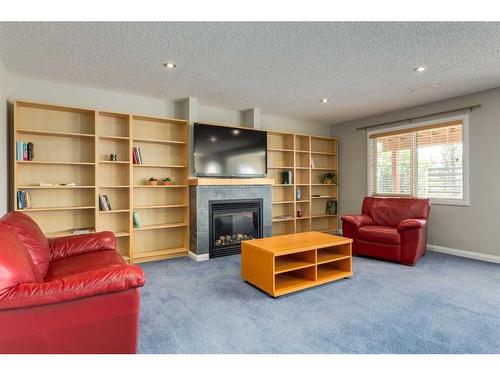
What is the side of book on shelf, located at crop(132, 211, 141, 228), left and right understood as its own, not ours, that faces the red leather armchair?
left

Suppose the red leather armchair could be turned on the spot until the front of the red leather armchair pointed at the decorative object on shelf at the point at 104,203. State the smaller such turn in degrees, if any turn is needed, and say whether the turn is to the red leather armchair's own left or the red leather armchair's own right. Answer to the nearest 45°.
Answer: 0° — it already faces it

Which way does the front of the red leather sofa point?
to the viewer's right

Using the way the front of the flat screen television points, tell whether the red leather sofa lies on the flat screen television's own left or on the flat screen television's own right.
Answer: on the flat screen television's own right

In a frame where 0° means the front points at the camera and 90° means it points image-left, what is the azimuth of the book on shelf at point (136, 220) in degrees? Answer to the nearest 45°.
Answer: approximately 0°

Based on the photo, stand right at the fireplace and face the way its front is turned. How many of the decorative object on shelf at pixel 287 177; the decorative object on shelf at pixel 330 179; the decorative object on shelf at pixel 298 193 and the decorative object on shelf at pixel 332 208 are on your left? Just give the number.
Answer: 4

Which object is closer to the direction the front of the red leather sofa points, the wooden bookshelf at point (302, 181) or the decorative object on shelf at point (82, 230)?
the wooden bookshelf

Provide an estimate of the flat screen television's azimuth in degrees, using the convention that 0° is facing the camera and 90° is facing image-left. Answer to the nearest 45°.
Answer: approximately 315°

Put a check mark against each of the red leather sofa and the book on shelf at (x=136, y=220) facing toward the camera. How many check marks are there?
1

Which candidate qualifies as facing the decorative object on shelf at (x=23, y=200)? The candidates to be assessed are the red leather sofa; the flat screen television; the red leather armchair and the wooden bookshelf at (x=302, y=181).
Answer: the red leather armchair
